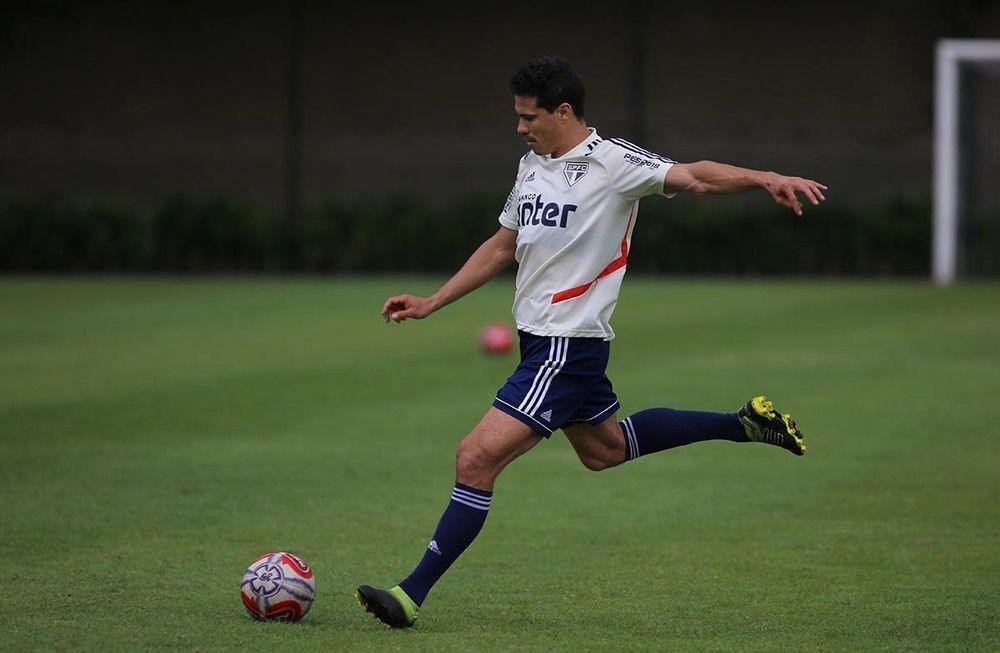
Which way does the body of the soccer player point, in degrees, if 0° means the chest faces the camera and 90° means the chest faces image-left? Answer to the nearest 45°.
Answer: approximately 45°

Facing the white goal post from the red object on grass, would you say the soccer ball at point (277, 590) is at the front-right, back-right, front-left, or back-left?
back-right

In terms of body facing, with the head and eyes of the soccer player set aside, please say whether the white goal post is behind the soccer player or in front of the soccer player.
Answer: behind

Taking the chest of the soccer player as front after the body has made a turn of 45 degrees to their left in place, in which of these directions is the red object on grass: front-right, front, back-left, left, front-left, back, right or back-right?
back
